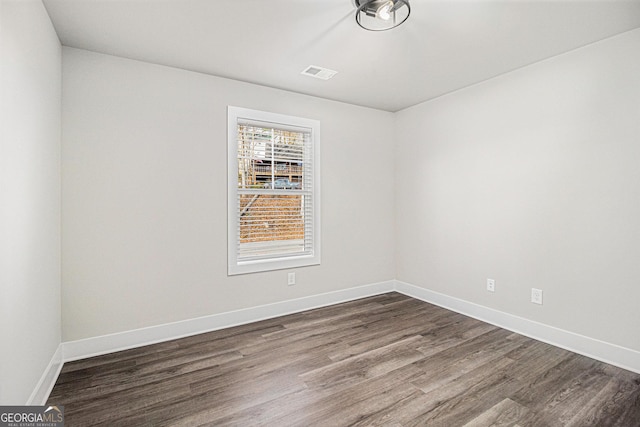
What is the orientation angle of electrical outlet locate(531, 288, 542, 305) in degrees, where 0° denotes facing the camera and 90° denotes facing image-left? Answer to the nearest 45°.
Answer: approximately 45°

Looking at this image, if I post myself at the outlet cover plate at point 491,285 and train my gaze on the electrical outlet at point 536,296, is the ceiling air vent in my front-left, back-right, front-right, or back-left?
back-right

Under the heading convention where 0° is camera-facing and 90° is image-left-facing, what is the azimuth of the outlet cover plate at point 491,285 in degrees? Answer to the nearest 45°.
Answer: approximately 45°
